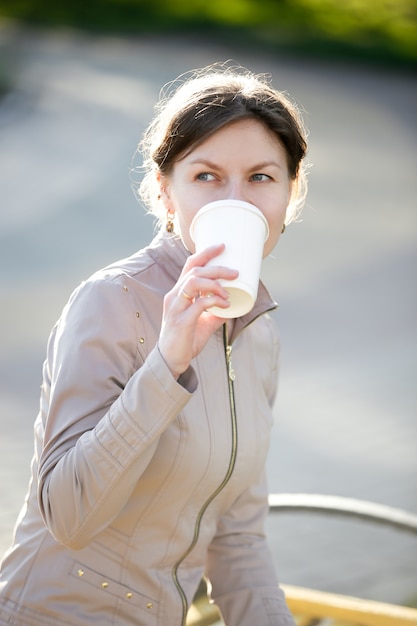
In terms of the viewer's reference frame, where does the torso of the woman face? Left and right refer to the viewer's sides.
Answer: facing the viewer and to the right of the viewer
